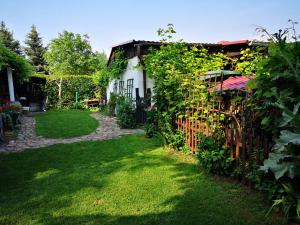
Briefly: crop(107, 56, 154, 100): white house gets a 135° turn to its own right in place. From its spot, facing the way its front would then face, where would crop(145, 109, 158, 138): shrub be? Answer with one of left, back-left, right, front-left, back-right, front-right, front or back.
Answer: back

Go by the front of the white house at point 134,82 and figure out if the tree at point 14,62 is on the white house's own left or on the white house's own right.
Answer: on the white house's own right

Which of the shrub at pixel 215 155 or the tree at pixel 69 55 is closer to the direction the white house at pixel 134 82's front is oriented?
the shrub

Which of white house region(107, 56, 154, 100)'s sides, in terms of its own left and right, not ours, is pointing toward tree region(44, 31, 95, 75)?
right

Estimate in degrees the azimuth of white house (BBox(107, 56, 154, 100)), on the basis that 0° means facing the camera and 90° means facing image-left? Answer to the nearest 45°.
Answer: approximately 45°

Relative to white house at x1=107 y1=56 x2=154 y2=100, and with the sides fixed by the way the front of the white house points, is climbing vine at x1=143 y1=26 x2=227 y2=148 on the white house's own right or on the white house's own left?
on the white house's own left

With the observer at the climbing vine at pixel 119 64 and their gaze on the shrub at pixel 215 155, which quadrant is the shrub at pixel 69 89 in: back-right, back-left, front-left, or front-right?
back-right

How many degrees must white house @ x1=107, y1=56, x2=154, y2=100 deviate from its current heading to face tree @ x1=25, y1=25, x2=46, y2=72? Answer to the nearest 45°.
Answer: approximately 90° to its right

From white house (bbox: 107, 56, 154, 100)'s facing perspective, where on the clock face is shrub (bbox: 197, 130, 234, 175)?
The shrub is roughly at 10 o'clock from the white house.

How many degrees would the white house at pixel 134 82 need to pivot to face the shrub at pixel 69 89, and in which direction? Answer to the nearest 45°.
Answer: approximately 90° to its right

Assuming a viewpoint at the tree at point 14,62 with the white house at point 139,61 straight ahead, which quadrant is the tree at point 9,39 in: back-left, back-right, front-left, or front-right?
back-left

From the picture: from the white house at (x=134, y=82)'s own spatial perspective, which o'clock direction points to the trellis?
The trellis is roughly at 10 o'clock from the white house.
